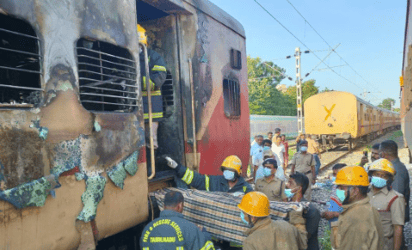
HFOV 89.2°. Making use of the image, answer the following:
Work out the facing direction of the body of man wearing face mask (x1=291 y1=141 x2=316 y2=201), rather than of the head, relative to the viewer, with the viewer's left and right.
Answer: facing the viewer

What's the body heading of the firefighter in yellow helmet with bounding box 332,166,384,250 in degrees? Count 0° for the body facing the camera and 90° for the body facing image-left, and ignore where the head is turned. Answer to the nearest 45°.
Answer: approximately 90°

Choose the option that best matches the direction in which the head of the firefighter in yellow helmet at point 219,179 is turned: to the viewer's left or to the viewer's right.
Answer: to the viewer's left

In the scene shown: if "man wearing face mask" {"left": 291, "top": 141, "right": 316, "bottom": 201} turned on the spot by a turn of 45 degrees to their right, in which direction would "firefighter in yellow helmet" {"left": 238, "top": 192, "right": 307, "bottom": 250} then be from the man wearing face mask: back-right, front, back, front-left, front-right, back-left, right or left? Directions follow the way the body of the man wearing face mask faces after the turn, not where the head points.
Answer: front-left

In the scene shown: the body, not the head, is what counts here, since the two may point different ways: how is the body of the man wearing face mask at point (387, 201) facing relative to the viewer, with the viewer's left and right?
facing the viewer and to the left of the viewer

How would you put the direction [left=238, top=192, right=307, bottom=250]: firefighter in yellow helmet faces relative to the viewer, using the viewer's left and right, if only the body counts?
facing away from the viewer and to the left of the viewer

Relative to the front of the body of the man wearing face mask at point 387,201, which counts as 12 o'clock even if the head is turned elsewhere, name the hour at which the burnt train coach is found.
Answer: The burnt train coach is roughly at 12 o'clock from the man wearing face mask.

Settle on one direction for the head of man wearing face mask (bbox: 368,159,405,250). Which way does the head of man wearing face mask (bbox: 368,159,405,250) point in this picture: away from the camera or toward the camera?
toward the camera

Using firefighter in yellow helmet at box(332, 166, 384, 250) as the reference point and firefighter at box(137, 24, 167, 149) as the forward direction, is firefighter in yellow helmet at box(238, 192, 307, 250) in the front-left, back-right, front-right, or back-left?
front-left
